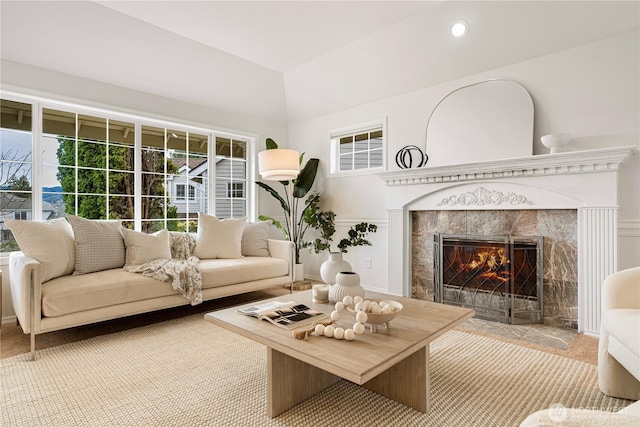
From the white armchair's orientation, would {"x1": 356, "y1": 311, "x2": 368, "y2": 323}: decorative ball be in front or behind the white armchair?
in front

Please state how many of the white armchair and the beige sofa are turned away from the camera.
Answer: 0

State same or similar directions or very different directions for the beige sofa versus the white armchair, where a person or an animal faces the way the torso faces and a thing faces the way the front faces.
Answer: very different directions

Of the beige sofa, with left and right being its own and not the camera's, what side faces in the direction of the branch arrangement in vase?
left

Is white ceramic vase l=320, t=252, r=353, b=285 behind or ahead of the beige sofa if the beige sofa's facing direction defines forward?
ahead

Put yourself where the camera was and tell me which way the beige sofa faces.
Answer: facing the viewer and to the right of the viewer

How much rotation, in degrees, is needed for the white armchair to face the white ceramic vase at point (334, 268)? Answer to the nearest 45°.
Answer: approximately 45° to its right

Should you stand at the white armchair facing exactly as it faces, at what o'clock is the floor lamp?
The floor lamp is roughly at 1 o'clock from the white armchair.

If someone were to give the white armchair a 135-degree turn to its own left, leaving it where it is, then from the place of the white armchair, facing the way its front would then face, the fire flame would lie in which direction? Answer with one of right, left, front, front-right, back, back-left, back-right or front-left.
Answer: back-left

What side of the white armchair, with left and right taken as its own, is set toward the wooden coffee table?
front

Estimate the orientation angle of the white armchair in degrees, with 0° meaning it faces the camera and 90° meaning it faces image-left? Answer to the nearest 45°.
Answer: approximately 45°

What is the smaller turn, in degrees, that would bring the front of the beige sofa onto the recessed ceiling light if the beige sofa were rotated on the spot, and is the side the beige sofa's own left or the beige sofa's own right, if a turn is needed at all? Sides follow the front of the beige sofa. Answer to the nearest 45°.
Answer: approximately 45° to the beige sofa's own left

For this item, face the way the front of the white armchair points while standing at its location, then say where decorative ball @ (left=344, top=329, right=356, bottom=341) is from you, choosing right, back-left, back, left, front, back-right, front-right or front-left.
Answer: front

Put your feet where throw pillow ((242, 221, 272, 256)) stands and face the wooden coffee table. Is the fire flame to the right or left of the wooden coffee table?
left
